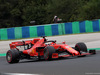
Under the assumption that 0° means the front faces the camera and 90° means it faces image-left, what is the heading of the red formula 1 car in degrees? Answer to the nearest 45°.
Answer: approximately 315°

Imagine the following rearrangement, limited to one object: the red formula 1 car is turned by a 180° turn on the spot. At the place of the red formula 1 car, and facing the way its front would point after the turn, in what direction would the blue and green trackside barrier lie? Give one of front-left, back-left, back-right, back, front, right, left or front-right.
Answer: front-right
